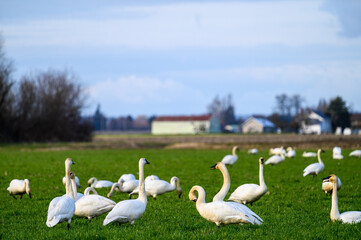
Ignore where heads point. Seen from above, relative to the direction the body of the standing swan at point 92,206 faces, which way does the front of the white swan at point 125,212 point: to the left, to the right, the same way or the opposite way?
the opposite way

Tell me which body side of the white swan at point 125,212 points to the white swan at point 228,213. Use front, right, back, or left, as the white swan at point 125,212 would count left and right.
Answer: front

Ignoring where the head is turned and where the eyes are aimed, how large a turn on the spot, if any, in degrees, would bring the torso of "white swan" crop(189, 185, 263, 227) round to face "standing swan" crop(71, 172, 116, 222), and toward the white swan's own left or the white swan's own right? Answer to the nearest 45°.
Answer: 0° — it already faces it

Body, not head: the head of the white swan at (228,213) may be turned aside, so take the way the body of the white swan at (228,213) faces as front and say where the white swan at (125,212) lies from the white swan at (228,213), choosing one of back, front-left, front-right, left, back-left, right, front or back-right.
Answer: front

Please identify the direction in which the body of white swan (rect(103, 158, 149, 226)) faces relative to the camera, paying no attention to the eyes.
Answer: to the viewer's right

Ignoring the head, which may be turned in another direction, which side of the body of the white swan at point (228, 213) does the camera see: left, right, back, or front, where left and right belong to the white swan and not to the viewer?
left

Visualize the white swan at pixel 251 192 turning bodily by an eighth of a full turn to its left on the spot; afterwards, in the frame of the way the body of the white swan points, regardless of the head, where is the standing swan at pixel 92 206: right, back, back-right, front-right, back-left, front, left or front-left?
back

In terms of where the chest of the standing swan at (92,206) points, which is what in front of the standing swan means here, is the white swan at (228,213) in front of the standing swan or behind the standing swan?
behind

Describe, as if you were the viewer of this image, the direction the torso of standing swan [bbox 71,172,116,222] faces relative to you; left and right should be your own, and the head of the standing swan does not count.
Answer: facing to the left of the viewer

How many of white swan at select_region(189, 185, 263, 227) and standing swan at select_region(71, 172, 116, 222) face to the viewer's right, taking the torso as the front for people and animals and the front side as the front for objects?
0

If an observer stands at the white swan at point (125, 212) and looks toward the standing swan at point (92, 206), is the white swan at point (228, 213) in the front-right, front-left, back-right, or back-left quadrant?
back-right

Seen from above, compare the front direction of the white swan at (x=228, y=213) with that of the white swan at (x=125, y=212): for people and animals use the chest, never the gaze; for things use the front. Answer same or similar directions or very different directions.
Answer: very different directions

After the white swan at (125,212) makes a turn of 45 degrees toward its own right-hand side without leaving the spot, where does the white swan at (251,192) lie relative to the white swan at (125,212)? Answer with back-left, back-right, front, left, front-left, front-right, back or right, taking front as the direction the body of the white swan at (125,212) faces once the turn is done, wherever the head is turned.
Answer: left

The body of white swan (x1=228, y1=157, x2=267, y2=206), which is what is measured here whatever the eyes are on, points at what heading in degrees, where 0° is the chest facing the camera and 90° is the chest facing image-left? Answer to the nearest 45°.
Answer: approximately 270°

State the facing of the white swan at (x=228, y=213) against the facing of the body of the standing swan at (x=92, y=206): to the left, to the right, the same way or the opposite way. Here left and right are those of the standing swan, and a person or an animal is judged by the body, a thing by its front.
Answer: the same way
